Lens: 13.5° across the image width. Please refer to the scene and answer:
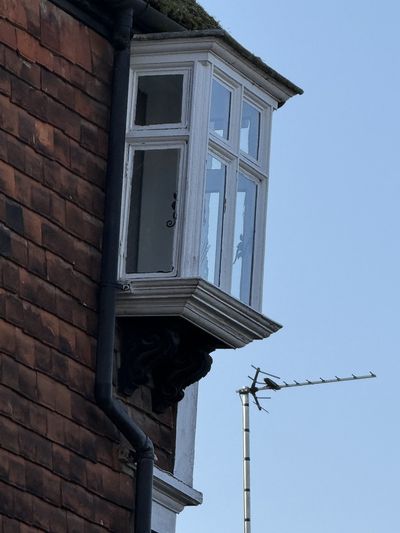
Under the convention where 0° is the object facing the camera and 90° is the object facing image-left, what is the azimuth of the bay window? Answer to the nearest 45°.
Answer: approximately 315°

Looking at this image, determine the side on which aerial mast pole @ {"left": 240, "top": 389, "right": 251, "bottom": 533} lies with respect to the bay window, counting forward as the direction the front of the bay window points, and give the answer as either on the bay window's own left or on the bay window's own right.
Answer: on the bay window's own left
